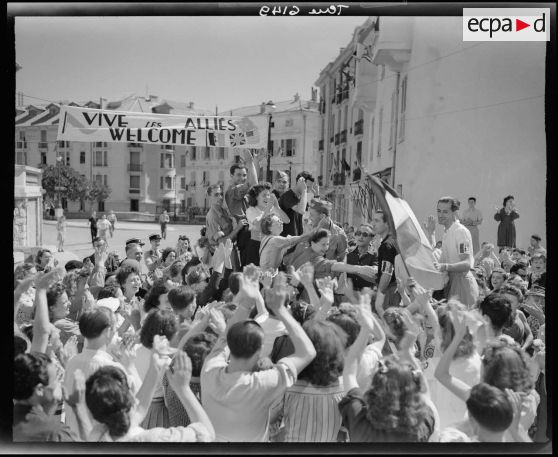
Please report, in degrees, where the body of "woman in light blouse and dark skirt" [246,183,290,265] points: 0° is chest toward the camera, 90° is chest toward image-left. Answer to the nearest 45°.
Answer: approximately 315°

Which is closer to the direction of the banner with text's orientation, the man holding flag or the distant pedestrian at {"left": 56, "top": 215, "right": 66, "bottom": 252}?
the man holding flag

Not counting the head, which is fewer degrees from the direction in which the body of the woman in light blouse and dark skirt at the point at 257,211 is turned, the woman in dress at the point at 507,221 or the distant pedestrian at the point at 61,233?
the woman in dress

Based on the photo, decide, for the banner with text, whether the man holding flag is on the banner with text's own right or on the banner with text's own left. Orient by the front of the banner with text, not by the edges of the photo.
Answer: on the banner with text's own left

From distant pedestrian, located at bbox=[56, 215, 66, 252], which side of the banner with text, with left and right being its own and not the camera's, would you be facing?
back

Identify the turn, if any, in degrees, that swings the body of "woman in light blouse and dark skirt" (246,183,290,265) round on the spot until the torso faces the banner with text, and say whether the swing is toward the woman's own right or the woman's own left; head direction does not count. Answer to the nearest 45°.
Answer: approximately 135° to the woman's own right

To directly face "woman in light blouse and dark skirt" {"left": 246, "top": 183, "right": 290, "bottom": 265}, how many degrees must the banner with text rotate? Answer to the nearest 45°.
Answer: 0° — it already faces them

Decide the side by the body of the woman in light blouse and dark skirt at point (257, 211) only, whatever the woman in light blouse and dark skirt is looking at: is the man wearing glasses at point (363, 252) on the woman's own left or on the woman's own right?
on the woman's own left

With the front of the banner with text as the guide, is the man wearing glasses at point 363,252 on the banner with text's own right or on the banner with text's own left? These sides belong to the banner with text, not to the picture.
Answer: on the banner with text's own left

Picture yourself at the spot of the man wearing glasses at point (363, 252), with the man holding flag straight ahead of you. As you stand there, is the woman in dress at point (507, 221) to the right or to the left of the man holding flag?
left

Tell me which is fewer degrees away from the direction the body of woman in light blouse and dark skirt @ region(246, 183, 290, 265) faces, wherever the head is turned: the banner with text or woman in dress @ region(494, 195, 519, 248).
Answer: the woman in dress
